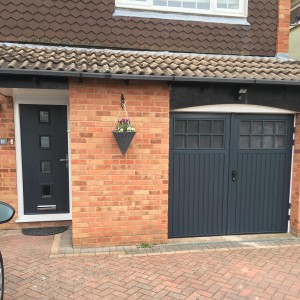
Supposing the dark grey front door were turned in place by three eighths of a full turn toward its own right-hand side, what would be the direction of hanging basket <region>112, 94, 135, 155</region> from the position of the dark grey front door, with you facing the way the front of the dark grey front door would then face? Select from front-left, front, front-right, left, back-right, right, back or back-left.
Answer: back

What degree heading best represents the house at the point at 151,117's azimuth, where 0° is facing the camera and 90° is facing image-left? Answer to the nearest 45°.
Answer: approximately 0°

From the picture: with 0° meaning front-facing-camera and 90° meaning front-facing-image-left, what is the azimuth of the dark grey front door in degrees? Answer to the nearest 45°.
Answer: approximately 0°
